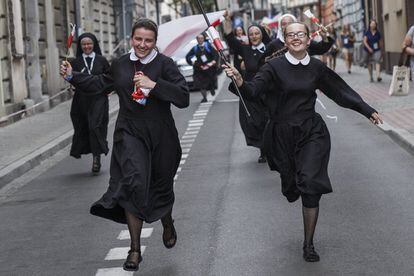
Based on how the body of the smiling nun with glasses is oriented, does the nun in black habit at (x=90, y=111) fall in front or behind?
behind

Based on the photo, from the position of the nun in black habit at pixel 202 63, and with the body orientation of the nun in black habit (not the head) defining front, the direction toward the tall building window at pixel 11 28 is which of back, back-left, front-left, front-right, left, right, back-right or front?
front-right

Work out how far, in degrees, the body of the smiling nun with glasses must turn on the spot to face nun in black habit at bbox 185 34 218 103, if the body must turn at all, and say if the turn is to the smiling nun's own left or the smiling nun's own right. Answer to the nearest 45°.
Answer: approximately 180°

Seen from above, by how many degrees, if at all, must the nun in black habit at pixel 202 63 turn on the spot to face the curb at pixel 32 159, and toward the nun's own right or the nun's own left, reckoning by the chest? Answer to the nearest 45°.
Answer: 0° — they already face it

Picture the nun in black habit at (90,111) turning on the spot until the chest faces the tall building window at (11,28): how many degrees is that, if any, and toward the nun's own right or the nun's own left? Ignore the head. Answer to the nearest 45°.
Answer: approximately 180°

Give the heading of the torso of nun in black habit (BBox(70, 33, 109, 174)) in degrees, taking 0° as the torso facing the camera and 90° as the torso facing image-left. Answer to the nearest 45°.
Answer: approximately 0°

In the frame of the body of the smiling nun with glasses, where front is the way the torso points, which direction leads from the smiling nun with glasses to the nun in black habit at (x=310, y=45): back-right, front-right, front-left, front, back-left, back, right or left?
back

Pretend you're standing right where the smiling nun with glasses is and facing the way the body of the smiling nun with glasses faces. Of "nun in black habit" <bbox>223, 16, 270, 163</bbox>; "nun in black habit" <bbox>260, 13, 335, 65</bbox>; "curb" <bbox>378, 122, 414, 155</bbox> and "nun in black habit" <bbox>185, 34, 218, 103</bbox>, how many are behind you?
4

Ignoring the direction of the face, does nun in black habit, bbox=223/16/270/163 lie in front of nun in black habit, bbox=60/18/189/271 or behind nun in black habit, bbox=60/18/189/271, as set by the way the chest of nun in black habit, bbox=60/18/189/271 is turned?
behind
